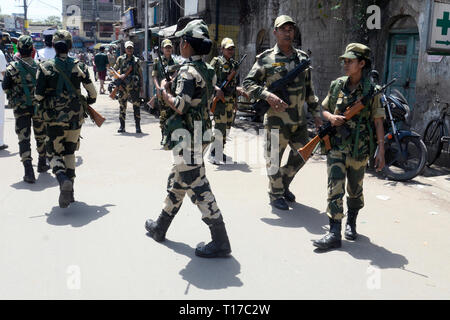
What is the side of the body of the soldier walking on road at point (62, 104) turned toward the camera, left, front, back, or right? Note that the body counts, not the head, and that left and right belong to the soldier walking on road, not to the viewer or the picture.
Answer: back

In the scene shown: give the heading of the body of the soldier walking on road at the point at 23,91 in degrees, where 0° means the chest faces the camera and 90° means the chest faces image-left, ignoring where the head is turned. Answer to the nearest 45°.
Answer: approximately 180°

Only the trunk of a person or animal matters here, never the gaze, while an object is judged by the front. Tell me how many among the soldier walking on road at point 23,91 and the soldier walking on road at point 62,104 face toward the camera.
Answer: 0

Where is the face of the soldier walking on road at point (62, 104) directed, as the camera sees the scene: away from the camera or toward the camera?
away from the camera

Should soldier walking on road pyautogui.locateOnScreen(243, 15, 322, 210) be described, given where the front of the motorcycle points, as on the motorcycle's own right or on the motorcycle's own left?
on the motorcycle's own right

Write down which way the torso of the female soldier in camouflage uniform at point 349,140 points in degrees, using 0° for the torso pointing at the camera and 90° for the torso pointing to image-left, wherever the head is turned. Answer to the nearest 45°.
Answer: approximately 45°

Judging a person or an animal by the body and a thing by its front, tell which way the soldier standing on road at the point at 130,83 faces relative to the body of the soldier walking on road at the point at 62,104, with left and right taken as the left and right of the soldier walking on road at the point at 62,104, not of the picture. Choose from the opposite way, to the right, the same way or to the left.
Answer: the opposite way

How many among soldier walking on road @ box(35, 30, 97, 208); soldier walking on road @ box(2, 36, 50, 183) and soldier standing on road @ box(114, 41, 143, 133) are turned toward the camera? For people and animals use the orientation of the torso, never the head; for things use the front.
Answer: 1

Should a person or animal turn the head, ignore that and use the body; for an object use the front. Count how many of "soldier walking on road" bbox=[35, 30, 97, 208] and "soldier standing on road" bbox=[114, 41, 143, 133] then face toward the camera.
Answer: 1

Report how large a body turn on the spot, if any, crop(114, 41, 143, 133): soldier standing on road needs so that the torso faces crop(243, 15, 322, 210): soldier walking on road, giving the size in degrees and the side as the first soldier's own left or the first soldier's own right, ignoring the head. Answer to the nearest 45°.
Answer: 0° — they already face them
